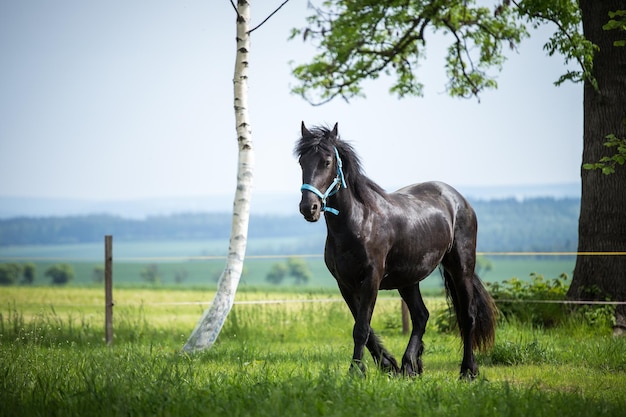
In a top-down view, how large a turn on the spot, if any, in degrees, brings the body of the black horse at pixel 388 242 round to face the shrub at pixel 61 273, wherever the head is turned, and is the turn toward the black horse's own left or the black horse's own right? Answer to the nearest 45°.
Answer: approximately 90° to the black horse's own right

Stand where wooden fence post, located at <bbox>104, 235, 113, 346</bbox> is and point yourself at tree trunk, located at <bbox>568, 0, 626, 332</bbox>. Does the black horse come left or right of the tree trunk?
right

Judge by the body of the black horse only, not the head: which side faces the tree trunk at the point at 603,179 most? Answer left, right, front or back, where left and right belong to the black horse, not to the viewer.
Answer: back

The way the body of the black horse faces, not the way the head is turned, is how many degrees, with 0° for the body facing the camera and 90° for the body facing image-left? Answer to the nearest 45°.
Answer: approximately 45°

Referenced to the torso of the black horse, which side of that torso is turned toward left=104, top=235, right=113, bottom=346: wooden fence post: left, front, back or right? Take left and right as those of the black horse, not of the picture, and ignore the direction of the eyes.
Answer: right
